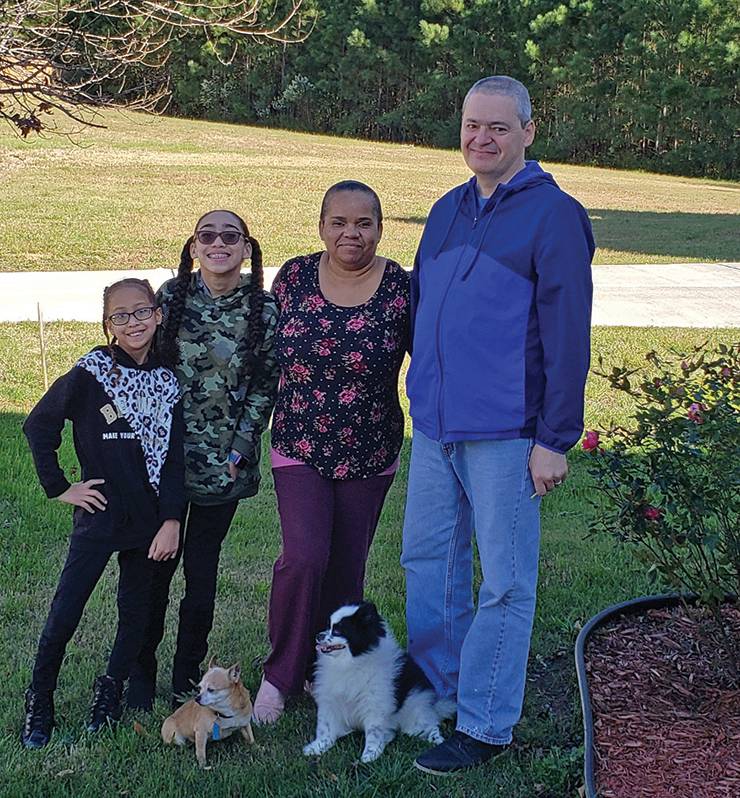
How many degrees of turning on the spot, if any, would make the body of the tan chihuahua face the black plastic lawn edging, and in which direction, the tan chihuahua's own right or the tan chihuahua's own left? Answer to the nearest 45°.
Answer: approximately 45° to the tan chihuahua's own left

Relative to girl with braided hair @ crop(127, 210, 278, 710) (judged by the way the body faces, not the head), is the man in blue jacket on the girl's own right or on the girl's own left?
on the girl's own left

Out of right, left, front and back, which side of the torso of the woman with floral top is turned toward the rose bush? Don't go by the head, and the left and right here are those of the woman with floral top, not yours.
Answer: left

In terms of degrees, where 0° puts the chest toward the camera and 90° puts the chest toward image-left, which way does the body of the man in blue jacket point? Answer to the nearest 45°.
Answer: approximately 45°

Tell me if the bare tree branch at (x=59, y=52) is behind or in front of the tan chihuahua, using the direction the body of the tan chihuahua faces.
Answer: behind

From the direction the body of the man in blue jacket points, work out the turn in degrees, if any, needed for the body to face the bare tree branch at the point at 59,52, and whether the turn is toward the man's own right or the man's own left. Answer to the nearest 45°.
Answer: approximately 90° to the man's own right

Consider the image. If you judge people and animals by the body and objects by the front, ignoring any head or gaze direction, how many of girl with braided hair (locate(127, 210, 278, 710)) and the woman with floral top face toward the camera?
2
